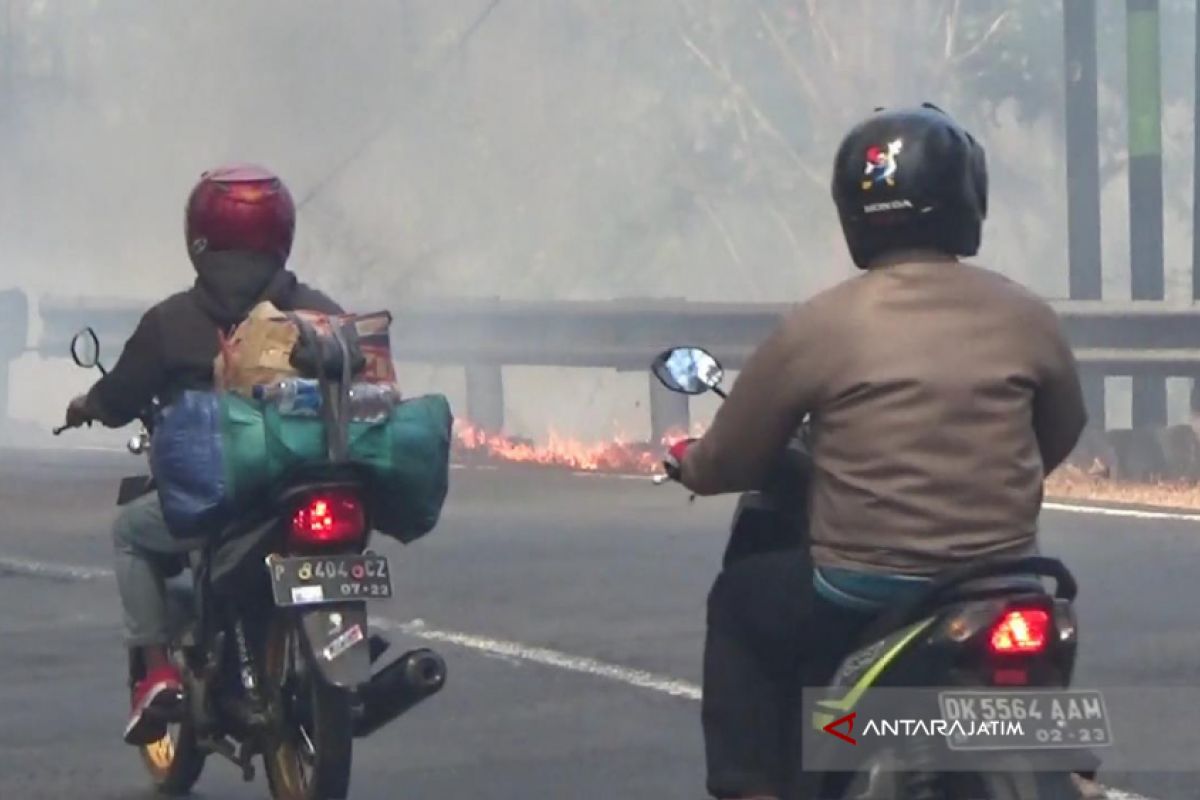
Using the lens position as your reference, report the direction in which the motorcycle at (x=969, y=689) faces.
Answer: facing away from the viewer and to the left of the viewer

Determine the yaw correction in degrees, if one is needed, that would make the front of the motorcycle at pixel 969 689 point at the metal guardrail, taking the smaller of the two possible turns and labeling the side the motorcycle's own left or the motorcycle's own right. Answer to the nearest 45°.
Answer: approximately 45° to the motorcycle's own right

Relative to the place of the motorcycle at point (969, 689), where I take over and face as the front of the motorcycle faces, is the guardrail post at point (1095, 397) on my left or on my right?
on my right

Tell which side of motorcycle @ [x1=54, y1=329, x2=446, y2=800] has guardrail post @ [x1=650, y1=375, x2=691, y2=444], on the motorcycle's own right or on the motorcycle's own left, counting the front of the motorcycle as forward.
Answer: on the motorcycle's own right

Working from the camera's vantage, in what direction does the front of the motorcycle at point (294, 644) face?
facing away from the viewer and to the left of the viewer

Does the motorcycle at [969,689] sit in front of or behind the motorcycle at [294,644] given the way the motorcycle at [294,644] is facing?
behind
